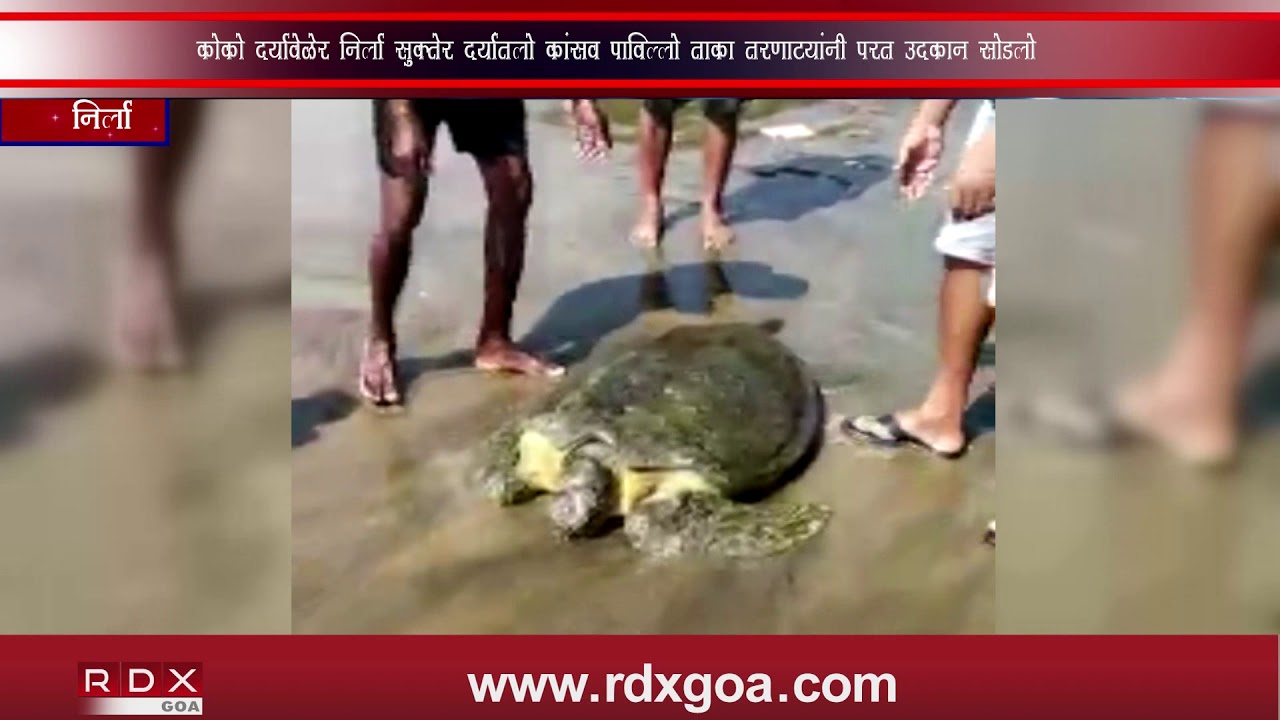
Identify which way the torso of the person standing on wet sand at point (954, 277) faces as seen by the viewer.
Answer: to the viewer's left

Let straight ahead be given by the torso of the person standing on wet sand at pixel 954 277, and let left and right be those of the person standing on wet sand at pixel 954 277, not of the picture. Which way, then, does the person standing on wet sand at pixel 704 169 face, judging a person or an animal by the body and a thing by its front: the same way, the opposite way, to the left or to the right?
to the left

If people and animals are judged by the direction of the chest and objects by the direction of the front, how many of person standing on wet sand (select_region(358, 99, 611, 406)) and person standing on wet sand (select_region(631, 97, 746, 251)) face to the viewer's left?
0

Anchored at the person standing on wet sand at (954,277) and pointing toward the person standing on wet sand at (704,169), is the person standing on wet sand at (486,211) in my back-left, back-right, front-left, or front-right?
front-left

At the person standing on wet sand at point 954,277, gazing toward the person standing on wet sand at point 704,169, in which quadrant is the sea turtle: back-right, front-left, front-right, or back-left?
front-left

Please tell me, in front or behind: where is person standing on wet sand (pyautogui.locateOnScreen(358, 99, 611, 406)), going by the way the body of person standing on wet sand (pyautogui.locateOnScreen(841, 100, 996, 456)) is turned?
in front

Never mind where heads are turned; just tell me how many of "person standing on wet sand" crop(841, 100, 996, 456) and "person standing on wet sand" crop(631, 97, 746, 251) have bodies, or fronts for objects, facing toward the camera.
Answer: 1

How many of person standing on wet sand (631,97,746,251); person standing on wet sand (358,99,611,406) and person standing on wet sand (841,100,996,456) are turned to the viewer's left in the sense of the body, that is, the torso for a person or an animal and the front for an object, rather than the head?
1

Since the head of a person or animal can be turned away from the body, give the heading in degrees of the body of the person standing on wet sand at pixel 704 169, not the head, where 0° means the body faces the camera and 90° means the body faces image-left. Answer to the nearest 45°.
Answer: approximately 0°

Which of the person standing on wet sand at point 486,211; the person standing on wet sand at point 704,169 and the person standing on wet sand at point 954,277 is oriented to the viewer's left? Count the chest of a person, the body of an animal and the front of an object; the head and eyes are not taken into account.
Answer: the person standing on wet sand at point 954,277

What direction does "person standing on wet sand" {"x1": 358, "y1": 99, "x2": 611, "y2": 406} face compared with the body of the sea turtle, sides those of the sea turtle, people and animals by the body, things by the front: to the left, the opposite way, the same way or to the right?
to the left

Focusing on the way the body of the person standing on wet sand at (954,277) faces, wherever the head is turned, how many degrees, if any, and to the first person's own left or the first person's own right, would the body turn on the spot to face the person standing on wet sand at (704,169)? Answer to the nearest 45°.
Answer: approximately 45° to the first person's own right
